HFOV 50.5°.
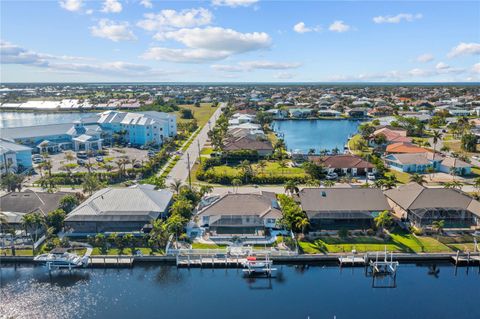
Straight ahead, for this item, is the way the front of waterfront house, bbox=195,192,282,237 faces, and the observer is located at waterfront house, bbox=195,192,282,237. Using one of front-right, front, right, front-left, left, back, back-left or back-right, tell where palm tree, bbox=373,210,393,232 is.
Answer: right

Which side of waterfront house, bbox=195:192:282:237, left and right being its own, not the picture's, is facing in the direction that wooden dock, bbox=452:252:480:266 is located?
right

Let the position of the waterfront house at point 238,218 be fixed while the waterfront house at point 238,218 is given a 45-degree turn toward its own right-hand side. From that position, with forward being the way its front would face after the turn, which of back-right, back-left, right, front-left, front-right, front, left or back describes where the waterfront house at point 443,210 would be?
front-right

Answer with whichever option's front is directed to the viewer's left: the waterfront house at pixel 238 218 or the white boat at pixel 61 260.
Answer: the white boat

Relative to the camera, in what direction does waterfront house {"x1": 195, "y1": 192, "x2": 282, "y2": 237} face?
facing away from the viewer

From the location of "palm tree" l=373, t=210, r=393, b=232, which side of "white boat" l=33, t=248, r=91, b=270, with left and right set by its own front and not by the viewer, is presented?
back

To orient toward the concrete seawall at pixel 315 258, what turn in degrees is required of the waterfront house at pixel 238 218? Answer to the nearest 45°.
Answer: approximately 135° to its right

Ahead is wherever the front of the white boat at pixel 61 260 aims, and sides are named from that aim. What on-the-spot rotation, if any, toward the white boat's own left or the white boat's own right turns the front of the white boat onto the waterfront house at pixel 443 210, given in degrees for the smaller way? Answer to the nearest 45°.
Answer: approximately 180°

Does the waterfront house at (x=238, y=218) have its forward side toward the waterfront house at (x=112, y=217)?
no

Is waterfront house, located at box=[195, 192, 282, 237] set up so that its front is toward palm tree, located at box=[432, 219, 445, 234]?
no

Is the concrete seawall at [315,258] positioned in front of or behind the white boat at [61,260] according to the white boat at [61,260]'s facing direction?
behind

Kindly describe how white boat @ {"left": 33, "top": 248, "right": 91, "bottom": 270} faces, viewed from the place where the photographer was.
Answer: facing to the left of the viewer

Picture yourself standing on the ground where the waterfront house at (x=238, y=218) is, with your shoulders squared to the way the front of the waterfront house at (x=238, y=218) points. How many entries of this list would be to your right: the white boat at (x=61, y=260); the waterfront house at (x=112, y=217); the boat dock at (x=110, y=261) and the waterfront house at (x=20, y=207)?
0
